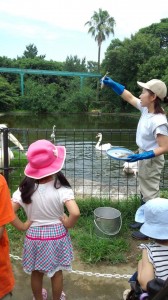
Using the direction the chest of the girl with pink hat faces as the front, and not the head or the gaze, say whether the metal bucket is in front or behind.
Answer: in front

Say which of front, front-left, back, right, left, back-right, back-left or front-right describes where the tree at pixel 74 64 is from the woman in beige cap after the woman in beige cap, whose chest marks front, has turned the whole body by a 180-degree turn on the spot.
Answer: left

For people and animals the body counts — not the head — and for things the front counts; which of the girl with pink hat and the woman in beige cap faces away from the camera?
the girl with pink hat

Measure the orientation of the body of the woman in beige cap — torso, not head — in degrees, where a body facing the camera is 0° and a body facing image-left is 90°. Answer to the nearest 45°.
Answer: approximately 90°

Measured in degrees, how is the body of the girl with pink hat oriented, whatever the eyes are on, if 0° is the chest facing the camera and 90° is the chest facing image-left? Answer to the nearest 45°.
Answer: approximately 180°

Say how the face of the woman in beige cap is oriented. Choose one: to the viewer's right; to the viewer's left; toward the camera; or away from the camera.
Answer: to the viewer's left

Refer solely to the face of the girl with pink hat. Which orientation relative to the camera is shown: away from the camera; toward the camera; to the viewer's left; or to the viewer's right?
away from the camera

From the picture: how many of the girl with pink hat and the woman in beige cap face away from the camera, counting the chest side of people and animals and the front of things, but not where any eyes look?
1
